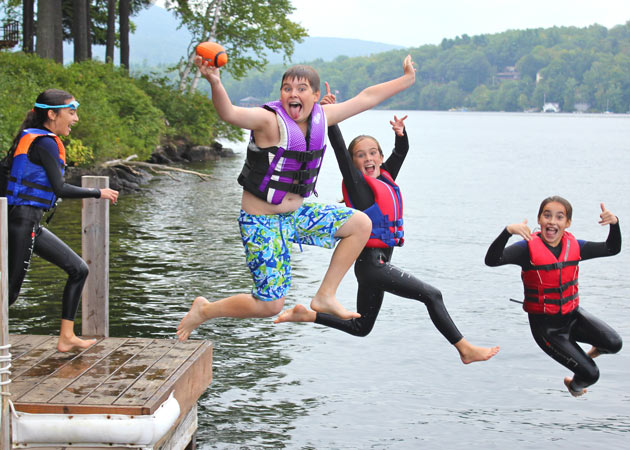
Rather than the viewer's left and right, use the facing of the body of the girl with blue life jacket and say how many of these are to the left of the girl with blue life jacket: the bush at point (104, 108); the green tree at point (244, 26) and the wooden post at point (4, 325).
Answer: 2

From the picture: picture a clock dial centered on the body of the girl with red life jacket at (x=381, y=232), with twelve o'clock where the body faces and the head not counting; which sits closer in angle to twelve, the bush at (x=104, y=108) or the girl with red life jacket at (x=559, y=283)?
the girl with red life jacket

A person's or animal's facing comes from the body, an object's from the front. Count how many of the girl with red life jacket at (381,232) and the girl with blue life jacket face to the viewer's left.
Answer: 0

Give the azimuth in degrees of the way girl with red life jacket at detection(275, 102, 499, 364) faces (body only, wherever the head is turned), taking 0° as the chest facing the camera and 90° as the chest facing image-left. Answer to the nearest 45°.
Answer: approximately 315°

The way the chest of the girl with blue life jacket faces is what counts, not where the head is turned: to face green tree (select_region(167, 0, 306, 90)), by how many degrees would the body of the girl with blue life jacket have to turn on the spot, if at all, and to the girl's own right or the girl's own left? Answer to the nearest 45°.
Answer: approximately 90° to the girl's own left

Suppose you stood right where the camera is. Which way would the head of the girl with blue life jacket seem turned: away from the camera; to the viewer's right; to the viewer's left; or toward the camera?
to the viewer's right

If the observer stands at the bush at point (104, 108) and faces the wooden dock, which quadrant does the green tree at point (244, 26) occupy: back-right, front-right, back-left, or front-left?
back-left

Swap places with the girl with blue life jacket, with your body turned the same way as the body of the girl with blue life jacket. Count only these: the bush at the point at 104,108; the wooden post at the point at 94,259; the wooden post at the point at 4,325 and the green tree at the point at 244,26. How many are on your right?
1

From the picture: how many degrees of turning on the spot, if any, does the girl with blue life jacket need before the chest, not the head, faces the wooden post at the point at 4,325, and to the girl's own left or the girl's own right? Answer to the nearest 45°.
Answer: approximately 90° to the girl's own right

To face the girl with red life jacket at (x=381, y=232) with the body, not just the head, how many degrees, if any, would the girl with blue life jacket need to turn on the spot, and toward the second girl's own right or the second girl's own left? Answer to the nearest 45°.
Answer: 0° — they already face them

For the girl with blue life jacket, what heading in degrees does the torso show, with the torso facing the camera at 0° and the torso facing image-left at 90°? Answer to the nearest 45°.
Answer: approximately 270°
